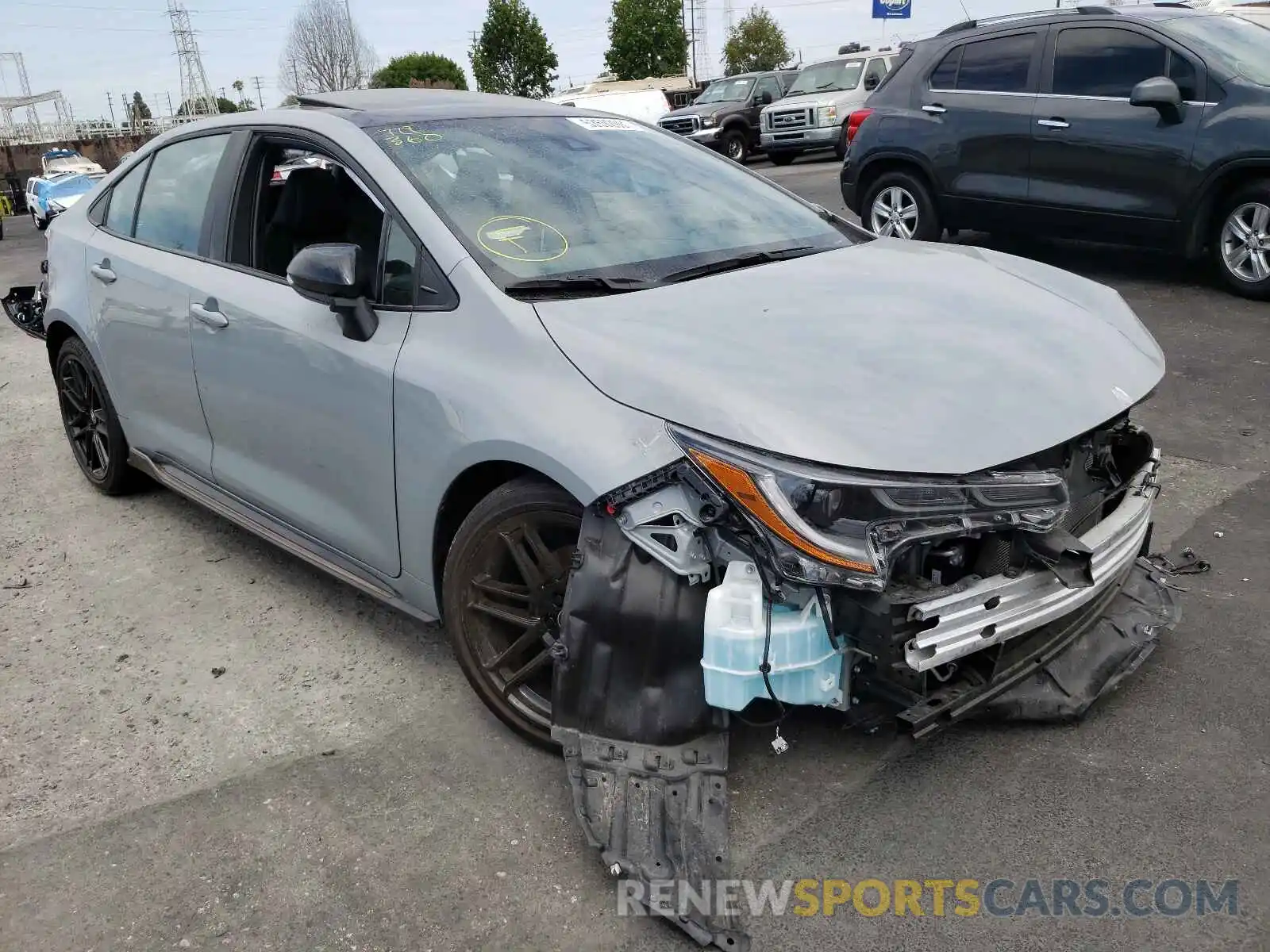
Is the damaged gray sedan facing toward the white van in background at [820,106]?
no

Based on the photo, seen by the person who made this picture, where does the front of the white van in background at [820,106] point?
facing the viewer and to the left of the viewer

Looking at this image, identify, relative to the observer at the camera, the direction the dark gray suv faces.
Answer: facing the viewer and to the right of the viewer

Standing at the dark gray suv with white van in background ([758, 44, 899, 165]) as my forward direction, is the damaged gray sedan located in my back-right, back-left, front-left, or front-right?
back-left

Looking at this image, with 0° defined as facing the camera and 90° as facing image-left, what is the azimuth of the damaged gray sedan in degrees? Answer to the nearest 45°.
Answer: approximately 315°

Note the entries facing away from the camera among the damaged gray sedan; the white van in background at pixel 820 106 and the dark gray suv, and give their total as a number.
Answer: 0

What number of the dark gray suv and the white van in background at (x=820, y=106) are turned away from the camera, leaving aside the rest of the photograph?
0

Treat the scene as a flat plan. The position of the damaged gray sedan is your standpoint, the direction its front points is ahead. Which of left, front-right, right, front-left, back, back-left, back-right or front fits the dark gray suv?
left

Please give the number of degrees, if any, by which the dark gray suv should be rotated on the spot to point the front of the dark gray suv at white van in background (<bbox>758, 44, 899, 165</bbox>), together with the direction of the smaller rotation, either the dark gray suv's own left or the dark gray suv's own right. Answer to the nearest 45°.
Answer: approximately 135° to the dark gray suv's own left

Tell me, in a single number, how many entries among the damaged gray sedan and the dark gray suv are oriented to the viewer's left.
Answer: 0

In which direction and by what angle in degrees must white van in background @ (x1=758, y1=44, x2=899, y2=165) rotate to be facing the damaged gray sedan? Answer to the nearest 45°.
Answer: approximately 45° to its left

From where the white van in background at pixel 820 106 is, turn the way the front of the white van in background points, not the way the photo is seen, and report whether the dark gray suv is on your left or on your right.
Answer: on your left

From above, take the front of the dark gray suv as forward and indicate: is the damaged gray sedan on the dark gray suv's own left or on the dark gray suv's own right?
on the dark gray suv's own right
